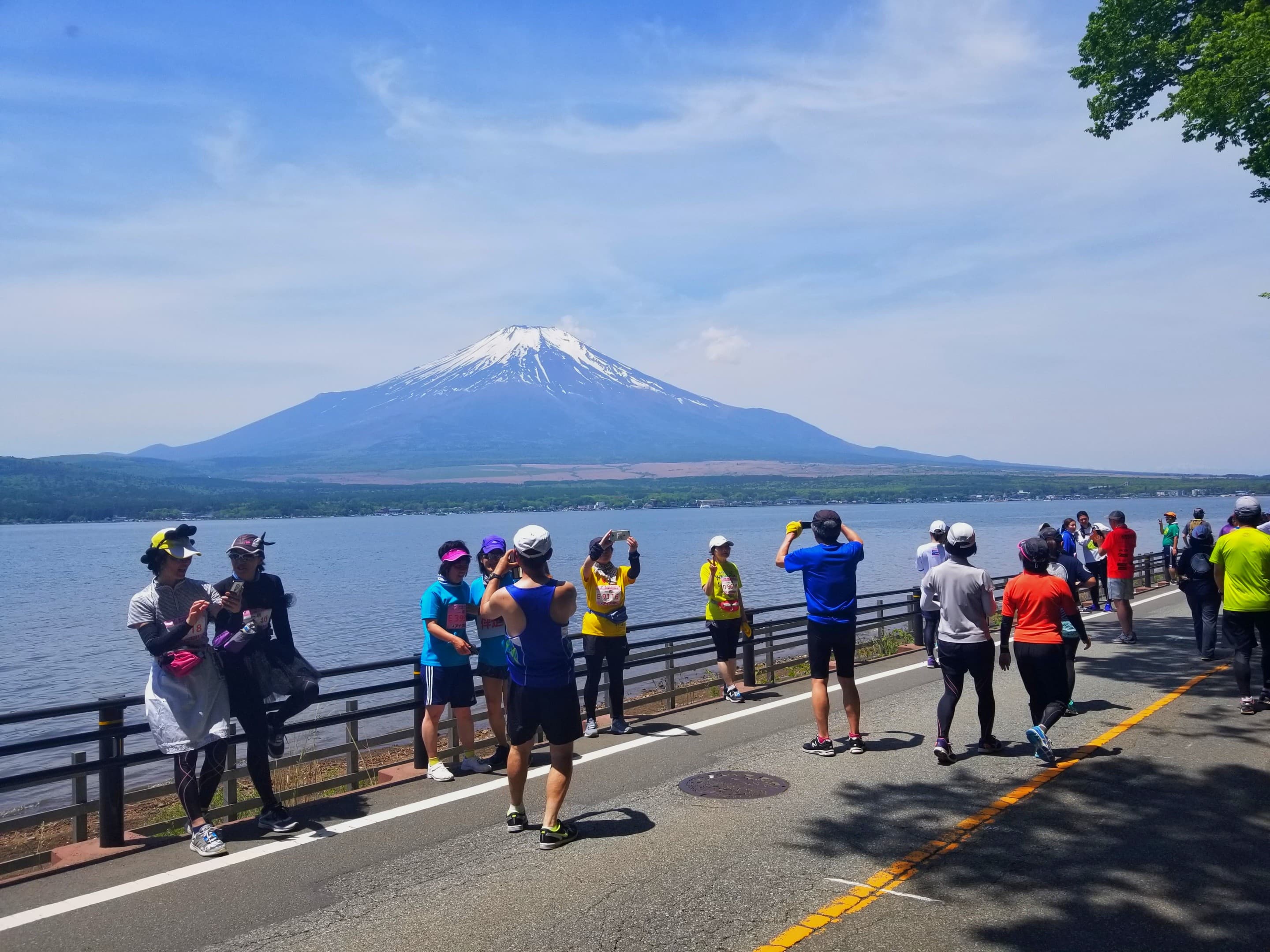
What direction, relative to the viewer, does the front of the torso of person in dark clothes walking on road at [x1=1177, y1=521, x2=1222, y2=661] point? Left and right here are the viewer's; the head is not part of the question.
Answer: facing away from the viewer

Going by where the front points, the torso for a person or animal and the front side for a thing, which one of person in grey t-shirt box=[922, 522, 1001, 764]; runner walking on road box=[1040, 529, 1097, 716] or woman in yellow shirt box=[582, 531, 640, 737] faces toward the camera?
the woman in yellow shirt

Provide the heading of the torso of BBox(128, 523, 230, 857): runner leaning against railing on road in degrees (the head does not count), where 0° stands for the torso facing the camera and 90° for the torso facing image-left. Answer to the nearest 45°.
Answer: approximately 315°

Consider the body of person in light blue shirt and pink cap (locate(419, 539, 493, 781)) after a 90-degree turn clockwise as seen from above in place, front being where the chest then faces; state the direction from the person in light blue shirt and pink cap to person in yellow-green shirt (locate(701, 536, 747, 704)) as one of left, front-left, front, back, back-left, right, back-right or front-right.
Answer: back

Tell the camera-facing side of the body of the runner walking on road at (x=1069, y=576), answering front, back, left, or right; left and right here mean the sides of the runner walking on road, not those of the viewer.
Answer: back

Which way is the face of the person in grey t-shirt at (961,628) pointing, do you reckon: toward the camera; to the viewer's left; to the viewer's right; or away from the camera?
away from the camera

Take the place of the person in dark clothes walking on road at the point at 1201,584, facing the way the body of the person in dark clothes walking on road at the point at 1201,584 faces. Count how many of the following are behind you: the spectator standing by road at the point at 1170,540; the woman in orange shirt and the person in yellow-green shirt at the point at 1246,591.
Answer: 2

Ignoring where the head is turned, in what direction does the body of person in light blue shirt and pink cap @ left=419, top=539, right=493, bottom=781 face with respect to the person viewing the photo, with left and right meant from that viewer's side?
facing the viewer and to the right of the viewer

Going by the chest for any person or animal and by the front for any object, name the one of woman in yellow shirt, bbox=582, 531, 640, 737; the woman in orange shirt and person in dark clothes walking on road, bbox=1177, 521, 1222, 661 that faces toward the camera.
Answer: the woman in yellow shirt

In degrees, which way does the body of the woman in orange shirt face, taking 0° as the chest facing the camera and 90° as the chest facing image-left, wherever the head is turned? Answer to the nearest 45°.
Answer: approximately 180°

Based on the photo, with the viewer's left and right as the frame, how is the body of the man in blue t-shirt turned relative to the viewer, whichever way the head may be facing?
facing away from the viewer

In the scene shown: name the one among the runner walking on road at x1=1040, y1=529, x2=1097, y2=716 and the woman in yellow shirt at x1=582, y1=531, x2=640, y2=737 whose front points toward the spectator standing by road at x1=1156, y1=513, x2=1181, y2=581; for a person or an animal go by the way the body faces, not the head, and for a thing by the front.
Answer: the runner walking on road

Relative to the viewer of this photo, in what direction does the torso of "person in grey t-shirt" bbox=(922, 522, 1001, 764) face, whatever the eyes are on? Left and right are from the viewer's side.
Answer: facing away from the viewer
